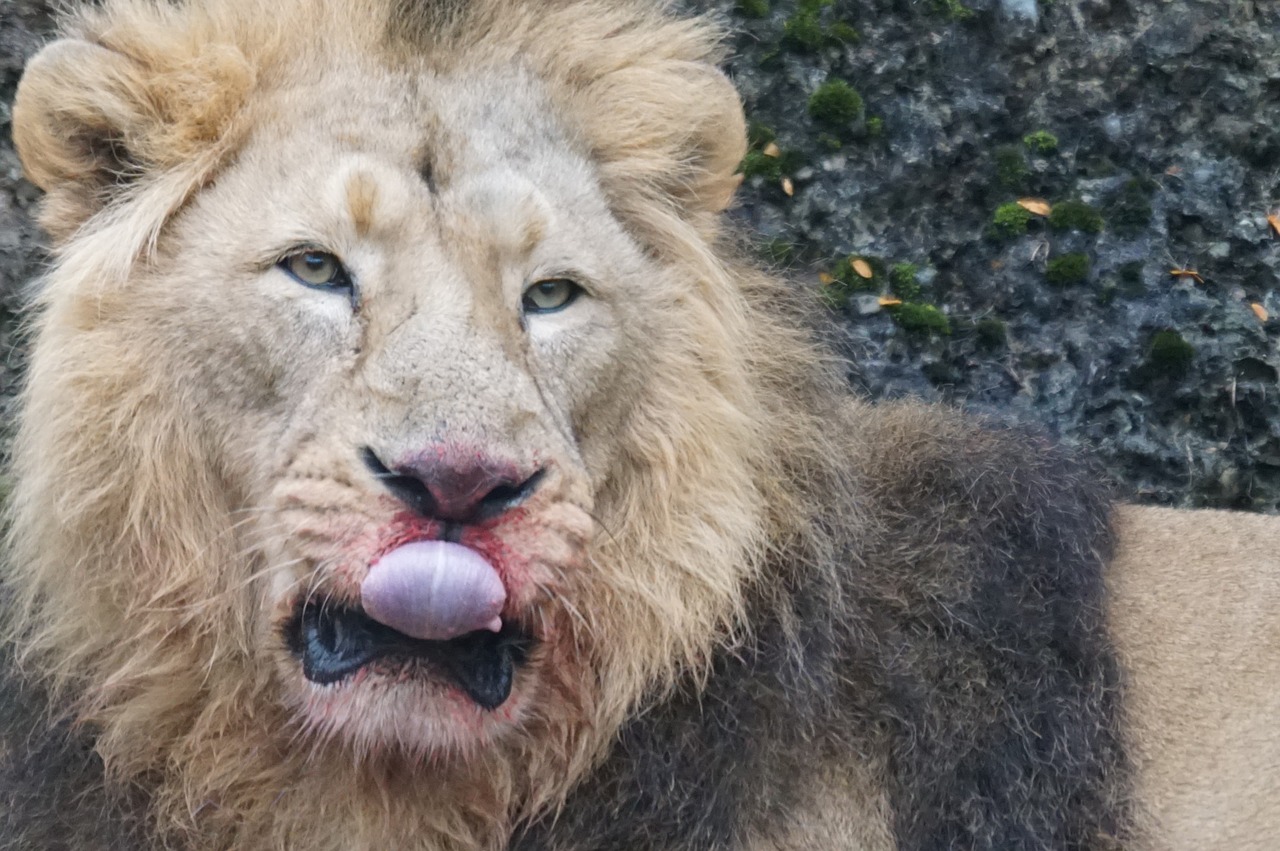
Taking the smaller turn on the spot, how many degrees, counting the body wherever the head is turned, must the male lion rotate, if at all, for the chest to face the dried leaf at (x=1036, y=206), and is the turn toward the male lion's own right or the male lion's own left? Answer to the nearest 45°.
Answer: approximately 180°

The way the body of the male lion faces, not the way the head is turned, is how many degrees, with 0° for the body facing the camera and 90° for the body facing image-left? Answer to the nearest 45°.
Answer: approximately 45°

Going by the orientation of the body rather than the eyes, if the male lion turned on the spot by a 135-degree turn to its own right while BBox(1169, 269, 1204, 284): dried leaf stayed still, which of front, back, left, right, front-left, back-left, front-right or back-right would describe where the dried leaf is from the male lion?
front-right
